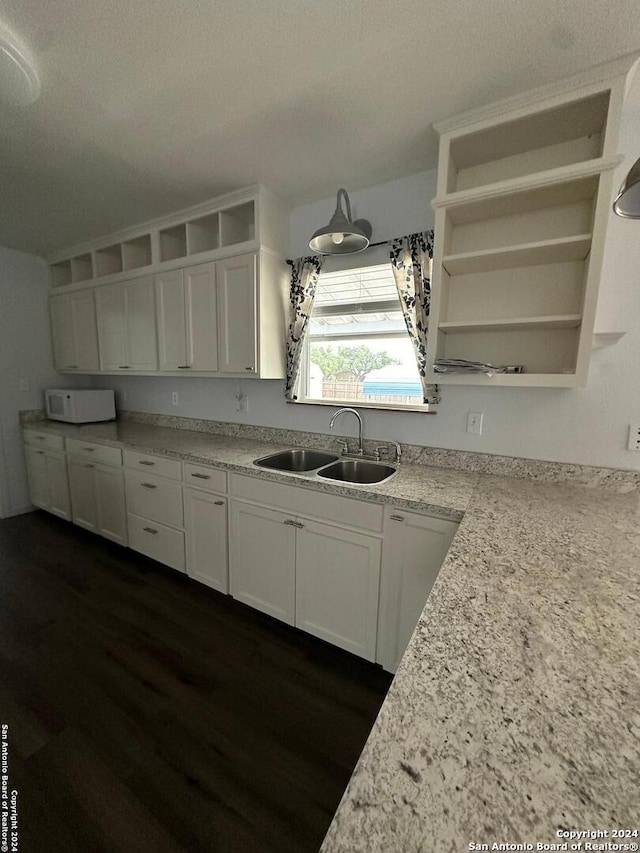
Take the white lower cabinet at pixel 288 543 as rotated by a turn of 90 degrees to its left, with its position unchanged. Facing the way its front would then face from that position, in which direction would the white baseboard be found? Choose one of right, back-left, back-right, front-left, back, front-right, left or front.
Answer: back

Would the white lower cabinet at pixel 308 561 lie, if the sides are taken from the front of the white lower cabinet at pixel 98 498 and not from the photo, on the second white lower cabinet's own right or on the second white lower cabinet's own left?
on the second white lower cabinet's own left

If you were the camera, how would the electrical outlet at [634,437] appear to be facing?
facing the viewer

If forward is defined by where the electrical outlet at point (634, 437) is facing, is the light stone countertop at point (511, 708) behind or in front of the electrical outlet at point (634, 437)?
in front

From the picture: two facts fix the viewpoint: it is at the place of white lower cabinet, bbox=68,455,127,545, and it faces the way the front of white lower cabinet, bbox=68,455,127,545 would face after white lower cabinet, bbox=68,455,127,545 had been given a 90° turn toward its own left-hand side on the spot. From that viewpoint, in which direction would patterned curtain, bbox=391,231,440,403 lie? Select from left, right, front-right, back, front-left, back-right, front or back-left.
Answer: front

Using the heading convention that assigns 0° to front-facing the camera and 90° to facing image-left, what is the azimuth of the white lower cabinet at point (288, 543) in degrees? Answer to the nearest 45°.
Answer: approximately 45°

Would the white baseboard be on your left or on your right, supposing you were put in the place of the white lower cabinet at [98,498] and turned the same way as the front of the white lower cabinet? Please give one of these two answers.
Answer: on your right

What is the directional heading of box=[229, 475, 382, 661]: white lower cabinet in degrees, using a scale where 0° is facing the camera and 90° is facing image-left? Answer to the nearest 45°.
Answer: approximately 45°

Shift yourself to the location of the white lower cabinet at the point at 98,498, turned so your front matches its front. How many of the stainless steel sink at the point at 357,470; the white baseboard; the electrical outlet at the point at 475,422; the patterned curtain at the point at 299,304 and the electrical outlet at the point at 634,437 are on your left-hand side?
4

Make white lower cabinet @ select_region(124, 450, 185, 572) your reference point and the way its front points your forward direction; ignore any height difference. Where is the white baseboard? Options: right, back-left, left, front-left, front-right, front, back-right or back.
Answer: right

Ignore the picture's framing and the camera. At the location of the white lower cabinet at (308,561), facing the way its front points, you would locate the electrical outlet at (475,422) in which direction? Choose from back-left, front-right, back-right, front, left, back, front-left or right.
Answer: back-left

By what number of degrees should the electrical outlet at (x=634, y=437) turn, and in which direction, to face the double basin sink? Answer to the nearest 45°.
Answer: approximately 90° to its right

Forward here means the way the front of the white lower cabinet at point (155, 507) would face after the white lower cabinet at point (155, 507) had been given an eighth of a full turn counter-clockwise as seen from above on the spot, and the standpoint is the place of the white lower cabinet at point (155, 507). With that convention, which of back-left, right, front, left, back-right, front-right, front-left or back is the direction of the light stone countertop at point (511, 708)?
front

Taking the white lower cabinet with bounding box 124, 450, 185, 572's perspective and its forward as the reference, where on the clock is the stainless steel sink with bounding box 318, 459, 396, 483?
The stainless steel sink is roughly at 9 o'clock from the white lower cabinet.

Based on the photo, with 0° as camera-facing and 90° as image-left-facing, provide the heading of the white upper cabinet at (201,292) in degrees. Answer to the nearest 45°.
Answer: approximately 45°
